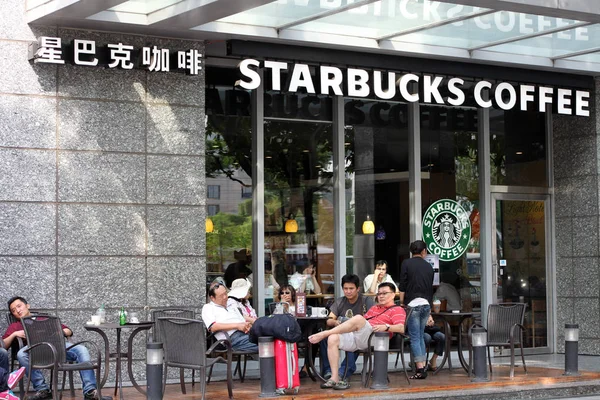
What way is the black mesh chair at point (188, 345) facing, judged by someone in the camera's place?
facing away from the viewer and to the right of the viewer

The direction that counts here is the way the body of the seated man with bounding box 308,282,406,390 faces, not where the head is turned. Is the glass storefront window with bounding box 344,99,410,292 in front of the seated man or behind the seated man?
behind

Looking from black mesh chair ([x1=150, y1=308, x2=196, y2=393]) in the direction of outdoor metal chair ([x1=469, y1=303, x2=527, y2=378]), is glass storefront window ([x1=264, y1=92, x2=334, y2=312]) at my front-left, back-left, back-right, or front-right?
front-left

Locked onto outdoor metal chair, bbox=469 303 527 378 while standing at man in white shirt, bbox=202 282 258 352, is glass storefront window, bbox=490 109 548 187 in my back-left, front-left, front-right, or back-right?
front-left

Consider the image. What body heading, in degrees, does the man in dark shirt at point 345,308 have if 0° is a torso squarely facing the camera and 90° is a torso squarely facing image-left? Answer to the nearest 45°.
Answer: approximately 45°

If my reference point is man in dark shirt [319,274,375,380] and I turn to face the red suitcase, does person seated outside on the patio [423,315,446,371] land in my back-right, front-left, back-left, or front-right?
back-left

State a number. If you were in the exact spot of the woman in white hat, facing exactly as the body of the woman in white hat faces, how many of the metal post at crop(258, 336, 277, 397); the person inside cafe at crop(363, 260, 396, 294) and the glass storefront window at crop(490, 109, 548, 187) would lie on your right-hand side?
1

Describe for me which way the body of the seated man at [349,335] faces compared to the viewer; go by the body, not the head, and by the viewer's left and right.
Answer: facing the viewer and to the left of the viewer

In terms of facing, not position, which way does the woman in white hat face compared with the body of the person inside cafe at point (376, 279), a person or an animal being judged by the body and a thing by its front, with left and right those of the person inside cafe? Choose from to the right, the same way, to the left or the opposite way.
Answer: to the left

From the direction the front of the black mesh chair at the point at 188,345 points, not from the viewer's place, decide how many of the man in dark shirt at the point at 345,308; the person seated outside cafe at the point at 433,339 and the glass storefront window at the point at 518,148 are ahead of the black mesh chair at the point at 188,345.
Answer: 3

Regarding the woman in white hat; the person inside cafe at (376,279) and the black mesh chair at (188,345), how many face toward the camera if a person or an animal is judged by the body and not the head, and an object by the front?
1

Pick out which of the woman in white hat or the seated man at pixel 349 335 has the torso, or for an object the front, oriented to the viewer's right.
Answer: the woman in white hat

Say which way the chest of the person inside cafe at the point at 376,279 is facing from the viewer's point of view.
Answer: toward the camera

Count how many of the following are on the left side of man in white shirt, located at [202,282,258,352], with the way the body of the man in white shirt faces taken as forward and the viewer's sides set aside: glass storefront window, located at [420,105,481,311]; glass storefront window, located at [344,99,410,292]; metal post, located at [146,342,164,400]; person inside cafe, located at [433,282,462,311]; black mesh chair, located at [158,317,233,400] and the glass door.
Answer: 4

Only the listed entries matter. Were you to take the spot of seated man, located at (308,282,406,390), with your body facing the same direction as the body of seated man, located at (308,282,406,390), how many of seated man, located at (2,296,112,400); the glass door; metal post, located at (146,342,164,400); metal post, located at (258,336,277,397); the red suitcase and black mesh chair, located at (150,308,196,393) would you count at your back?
1

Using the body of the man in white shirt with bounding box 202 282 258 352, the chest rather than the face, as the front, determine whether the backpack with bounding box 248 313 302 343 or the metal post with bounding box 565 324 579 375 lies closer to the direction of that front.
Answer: the backpack

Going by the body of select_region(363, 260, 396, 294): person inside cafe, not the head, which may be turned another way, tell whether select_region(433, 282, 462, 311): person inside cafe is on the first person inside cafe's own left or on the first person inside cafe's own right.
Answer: on the first person inside cafe's own left
